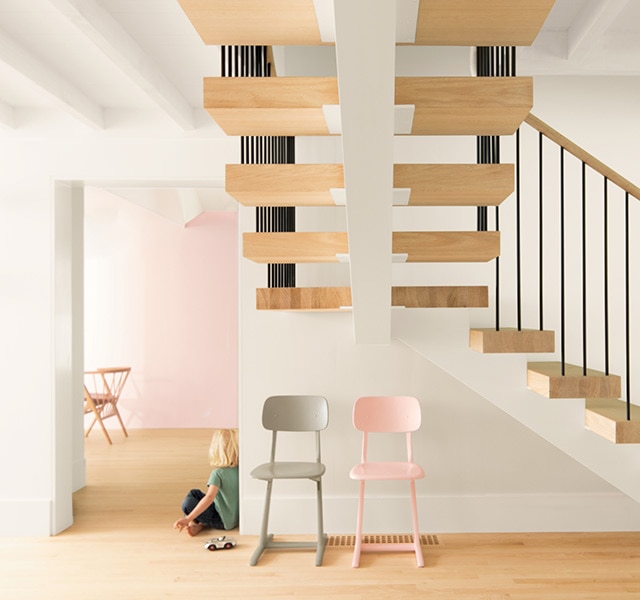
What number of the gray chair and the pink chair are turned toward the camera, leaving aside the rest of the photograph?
2

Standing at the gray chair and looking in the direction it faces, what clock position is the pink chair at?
The pink chair is roughly at 9 o'clock from the gray chair.

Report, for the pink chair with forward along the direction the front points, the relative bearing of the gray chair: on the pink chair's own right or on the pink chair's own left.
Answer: on the pink chair's own right

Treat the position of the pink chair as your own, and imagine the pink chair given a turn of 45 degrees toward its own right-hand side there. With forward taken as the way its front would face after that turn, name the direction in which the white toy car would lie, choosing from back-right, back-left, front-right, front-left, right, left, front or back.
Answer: front-right

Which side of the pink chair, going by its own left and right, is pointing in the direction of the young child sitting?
right

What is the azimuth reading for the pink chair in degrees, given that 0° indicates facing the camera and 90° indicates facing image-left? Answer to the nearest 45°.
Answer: approximately 0°
